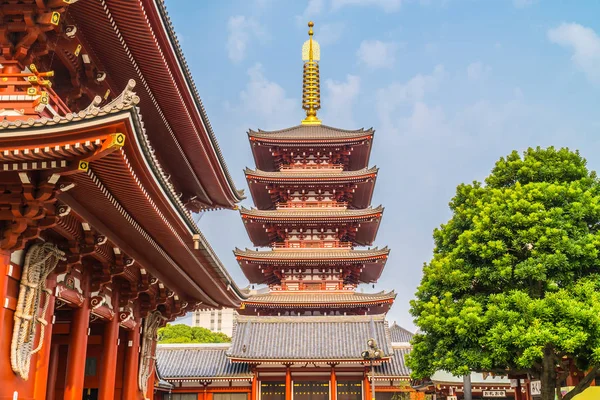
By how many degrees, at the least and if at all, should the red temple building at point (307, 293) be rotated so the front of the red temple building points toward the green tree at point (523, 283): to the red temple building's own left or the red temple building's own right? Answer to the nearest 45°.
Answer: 0° — it already faces it

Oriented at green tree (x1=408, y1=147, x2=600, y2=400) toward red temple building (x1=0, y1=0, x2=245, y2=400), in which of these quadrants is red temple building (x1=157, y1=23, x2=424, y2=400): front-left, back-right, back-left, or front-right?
back-right

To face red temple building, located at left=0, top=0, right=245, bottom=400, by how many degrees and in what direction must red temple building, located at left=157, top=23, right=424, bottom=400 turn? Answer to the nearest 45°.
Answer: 0° — it already faces it

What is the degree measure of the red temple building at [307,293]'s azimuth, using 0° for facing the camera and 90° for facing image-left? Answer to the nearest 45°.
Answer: approximately 0°
